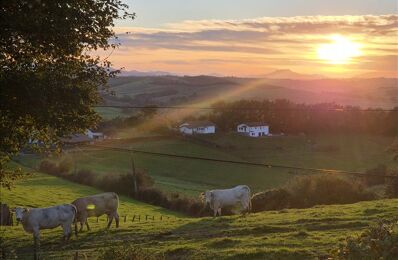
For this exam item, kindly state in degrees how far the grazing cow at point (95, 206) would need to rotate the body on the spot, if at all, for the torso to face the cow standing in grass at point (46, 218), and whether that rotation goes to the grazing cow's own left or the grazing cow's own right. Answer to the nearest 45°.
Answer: approximately 45° to the grazing cow's own left

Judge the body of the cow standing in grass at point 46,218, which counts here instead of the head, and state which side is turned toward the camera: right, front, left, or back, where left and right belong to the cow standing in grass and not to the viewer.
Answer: left

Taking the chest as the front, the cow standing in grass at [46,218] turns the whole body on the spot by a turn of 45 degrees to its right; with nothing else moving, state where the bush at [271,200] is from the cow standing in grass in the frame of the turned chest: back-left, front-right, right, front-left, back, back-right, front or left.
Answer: right

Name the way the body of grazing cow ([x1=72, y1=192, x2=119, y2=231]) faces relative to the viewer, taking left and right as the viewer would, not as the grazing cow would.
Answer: facing to the left of the viewer

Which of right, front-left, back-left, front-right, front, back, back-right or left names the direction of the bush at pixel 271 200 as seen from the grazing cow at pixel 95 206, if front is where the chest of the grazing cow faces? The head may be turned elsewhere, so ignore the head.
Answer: back-right
